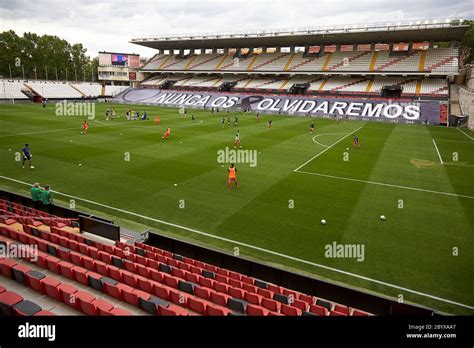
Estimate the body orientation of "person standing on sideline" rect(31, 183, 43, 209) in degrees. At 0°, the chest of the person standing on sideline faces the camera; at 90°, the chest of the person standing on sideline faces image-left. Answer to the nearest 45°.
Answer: approximately 225°

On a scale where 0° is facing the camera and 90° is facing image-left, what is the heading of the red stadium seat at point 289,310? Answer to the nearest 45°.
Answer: approximately 225°

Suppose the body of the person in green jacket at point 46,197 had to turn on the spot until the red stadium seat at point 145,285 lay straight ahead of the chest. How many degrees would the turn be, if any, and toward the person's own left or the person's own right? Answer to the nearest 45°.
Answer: approximately 135° to the person's own right

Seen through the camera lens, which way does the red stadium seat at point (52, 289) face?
facing away from the viewer and to the right of the viewer

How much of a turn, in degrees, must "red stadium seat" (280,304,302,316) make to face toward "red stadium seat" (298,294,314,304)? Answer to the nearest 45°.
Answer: approximately 45° to its left

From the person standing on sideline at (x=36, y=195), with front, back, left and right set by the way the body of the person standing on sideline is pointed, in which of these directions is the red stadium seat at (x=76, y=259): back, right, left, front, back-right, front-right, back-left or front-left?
back-right

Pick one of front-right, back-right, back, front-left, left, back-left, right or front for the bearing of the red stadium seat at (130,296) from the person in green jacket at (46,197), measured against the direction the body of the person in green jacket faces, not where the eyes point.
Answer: back-right

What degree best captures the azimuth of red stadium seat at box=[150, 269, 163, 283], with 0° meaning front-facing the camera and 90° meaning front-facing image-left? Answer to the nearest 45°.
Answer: approximately 225°

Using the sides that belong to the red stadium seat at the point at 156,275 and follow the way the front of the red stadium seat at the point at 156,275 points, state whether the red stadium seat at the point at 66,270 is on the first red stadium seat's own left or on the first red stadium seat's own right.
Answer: on the first red stadium seat's own left

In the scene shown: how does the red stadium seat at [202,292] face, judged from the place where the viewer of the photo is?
facing away from the viewer and to the right of the viewer
